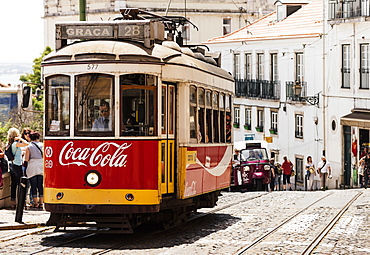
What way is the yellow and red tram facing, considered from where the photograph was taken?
facing the viewer and to the left of the viewer

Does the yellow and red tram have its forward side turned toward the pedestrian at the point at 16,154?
no

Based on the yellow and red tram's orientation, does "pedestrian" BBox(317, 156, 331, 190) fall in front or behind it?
behind

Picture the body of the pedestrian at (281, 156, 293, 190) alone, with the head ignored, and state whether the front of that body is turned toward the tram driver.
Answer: no

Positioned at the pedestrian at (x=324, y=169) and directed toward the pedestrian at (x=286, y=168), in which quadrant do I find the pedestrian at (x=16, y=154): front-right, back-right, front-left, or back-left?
front-left
